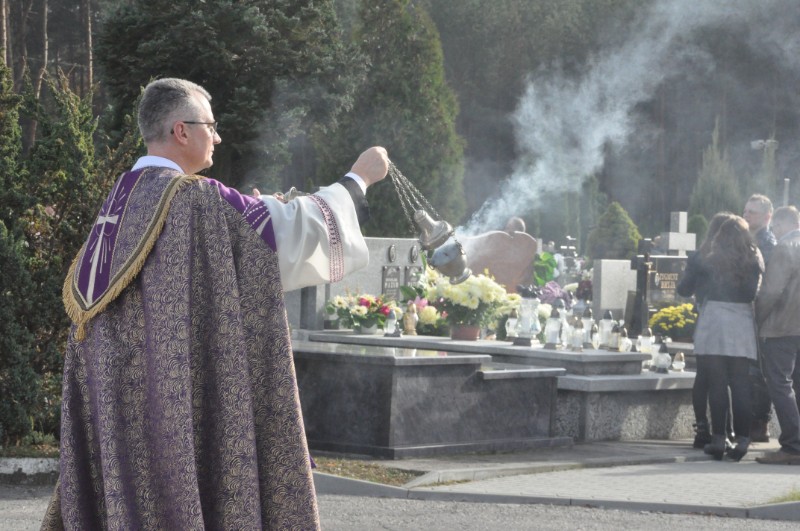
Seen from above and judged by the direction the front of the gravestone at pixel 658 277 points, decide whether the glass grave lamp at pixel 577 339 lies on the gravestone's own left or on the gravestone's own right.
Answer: on the gravestone's own right

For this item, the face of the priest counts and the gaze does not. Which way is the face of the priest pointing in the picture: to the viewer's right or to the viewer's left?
to the viewer's right

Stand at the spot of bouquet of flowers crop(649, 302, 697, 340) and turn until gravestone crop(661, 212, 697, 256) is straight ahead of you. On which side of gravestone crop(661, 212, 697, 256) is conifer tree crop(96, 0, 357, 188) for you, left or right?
left

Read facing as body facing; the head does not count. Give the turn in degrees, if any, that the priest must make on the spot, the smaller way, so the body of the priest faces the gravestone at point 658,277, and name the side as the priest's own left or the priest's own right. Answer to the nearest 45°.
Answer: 0° — they already face it

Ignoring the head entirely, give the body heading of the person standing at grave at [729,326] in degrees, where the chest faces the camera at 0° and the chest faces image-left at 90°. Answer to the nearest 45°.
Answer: approximately 180°

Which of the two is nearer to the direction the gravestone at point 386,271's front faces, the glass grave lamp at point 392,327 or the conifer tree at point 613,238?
the glass grave lamp

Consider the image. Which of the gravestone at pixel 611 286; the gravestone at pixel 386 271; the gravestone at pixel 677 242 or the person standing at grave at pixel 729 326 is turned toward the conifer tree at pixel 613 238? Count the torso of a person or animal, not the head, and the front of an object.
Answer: the person standing at grave

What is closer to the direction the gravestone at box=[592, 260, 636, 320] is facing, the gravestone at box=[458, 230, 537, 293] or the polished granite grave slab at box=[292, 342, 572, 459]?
the polished granite grave slab

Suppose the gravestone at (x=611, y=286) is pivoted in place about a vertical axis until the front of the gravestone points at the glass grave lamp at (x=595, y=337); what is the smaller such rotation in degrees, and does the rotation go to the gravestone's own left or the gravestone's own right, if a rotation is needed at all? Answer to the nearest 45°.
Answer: approximately 45° to the gravestone's own right

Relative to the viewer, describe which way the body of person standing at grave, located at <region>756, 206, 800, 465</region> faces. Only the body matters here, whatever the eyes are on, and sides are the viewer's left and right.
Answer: facing to the left of the viewer

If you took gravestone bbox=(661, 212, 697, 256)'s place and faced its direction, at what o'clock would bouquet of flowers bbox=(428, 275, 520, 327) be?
The bouquet of flowers is roughly at 2 o'clock from the gravestone.

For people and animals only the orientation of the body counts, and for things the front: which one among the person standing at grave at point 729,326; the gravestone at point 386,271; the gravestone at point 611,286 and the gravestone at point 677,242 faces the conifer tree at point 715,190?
the person standing at grave

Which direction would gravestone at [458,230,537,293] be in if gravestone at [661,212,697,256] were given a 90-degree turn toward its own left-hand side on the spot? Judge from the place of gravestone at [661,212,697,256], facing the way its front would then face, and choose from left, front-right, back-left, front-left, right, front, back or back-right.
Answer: back

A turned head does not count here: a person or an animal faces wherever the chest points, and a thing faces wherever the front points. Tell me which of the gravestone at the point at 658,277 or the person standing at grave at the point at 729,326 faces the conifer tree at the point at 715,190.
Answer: the person standing at grave

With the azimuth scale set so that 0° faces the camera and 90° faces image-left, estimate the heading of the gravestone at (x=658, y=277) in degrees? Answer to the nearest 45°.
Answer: approximately 315°

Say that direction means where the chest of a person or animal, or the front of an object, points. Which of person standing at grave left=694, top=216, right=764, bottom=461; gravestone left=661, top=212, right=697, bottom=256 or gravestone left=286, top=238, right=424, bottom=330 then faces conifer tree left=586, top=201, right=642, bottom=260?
the person standing at grave
